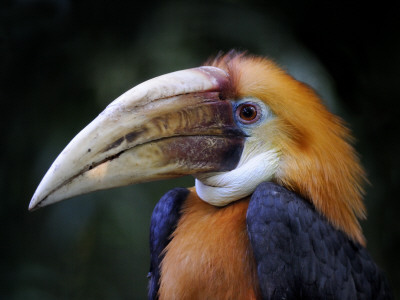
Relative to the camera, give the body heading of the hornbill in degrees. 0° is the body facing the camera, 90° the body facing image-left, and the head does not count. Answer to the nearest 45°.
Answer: approximately 45°
